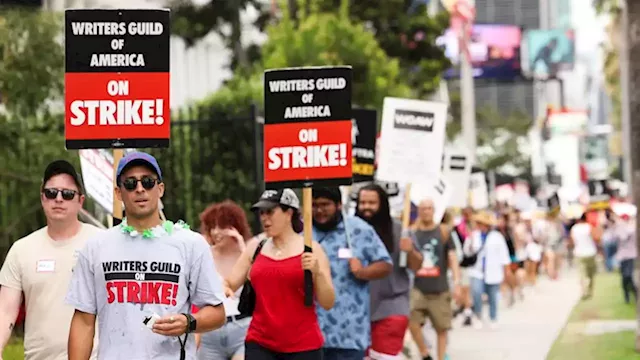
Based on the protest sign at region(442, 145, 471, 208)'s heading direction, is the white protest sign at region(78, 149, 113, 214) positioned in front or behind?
in front

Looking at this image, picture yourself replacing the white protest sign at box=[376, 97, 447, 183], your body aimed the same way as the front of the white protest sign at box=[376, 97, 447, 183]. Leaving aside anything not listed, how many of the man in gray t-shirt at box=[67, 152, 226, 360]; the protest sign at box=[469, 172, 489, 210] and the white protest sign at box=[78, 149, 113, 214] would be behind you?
1

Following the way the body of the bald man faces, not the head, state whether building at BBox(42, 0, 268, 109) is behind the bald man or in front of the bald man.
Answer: behind

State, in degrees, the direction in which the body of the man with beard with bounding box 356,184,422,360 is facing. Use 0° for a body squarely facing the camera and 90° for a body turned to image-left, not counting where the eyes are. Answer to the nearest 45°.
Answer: approximately 45°

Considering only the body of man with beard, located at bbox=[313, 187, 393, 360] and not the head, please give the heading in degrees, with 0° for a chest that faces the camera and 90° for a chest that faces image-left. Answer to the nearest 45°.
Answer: approximately 45°

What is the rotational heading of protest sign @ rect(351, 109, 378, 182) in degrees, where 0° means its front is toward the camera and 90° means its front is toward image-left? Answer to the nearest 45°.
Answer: approximately 0°

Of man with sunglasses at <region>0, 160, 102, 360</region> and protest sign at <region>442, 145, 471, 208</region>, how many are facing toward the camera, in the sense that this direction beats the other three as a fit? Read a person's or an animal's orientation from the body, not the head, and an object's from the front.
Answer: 2

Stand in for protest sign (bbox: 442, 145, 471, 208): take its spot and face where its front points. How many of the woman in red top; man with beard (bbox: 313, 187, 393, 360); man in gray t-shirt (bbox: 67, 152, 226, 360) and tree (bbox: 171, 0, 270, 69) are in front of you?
3
